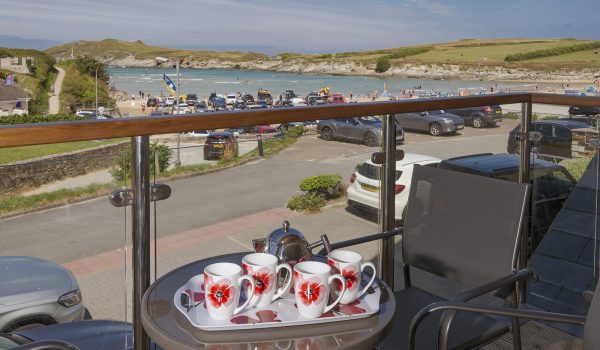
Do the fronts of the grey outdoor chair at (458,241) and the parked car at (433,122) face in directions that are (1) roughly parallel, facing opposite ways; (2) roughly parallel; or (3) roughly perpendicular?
roughly perpendicular

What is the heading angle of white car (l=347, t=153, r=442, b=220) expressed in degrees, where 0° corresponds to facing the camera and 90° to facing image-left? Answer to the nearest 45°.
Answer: approximately 225°

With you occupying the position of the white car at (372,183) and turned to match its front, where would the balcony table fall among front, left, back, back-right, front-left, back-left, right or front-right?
back-right

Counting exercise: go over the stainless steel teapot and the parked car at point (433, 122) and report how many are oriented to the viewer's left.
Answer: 1

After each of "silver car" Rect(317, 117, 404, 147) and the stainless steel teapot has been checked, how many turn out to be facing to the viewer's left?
1
